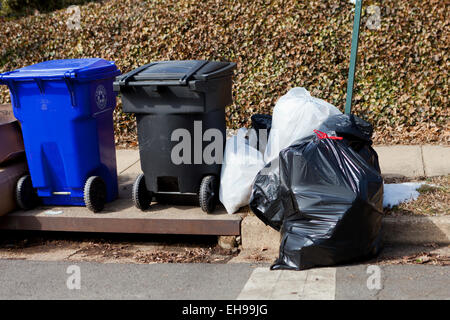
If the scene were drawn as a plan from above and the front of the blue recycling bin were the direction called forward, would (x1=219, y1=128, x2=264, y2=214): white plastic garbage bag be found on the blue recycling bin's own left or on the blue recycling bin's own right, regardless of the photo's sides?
on the blue recycling bin's own right

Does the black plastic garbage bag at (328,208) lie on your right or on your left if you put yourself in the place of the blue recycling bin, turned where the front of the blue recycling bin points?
on your right

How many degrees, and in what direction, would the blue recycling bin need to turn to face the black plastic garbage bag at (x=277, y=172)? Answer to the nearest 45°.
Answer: approximately 90° to its right

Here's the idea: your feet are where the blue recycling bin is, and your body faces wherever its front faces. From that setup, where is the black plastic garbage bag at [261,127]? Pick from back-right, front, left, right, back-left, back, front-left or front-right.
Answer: front-right

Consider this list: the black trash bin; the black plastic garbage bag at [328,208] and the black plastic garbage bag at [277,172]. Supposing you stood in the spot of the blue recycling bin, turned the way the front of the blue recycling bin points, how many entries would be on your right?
3

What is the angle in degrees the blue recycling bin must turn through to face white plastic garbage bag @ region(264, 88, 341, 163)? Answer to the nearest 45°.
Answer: approximately 90° to its right

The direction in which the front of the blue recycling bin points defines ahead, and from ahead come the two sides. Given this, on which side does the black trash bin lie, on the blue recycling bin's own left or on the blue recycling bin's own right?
on the blue recycling bin's own right

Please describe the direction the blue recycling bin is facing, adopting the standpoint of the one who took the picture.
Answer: facing away from the viewer and to the right of the viewer

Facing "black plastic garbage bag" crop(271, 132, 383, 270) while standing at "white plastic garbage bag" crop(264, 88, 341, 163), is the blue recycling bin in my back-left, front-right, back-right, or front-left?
back-right

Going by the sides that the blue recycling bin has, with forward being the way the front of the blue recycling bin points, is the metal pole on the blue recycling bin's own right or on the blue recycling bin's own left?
on the blue recycling bin's own right
